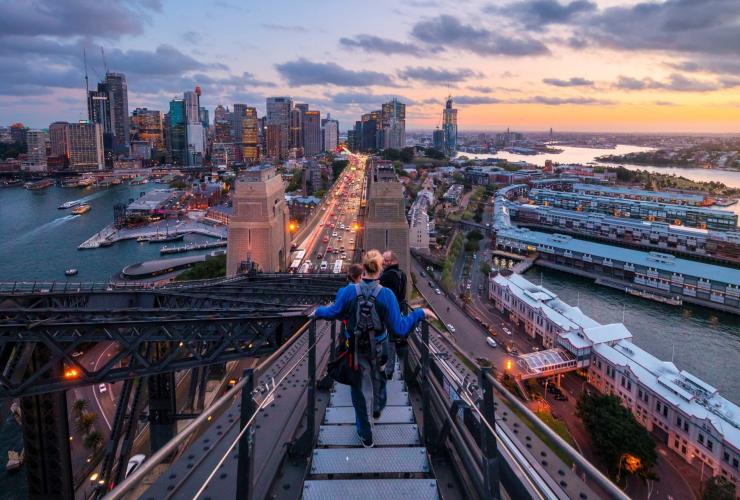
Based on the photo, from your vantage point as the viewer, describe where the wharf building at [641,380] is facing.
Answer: facing the viewer and to the left of the viewer

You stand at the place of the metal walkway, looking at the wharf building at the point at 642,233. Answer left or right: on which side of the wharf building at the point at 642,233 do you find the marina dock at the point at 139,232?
left

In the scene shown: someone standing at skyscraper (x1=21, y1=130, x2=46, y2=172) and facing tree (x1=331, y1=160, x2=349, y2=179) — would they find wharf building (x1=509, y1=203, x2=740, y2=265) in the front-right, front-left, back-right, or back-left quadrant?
front-right

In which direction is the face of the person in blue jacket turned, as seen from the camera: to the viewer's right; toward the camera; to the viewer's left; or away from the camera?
away from the camera

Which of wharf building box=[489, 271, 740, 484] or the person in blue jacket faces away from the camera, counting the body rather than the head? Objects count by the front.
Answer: the person in blue jacket

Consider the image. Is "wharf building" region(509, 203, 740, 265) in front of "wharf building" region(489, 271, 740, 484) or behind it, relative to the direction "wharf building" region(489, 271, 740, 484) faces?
behind

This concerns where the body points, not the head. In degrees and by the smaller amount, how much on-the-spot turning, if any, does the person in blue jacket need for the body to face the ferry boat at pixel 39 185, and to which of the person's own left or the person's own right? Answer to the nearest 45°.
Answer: approximately 45° to the person's own left

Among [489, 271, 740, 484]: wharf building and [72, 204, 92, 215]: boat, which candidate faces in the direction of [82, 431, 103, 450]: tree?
the wharf building

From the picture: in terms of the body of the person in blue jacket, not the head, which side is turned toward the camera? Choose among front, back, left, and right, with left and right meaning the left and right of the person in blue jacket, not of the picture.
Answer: back

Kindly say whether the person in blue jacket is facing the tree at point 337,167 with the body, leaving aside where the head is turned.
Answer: yes
